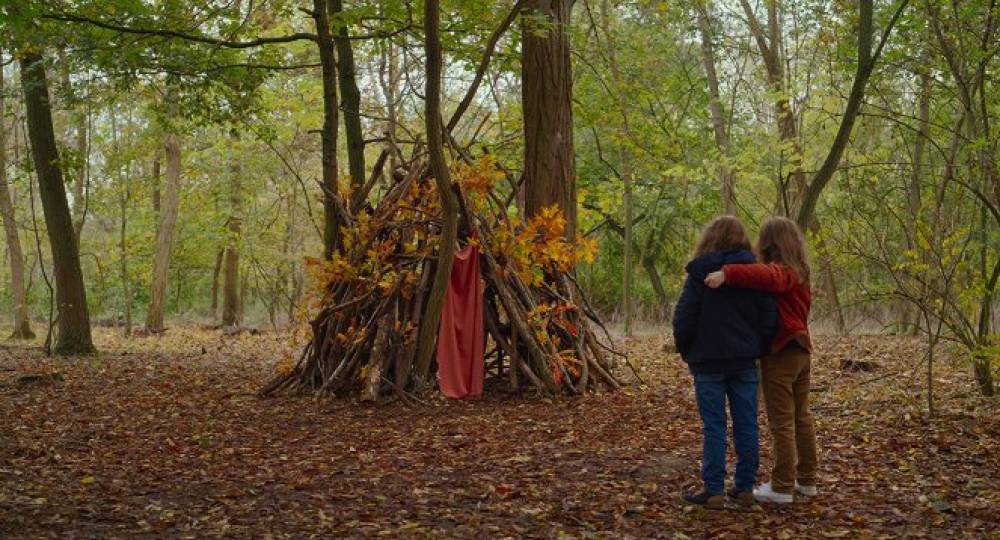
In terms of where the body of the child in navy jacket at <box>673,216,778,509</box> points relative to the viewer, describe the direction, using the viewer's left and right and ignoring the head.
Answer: facing away from the viewer and to the left of the viewer

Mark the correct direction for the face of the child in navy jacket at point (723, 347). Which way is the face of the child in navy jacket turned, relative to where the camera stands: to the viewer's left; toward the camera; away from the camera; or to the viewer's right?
away from the camera

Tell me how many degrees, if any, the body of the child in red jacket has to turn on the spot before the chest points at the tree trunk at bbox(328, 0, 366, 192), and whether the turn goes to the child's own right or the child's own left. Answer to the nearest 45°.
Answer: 0° — they already face it

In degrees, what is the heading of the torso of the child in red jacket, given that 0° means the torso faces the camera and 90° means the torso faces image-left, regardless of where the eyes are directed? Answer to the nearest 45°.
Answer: approximately 135°

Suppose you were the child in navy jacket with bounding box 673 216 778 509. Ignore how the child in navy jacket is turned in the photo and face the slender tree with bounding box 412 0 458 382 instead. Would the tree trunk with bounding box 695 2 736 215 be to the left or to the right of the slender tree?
right

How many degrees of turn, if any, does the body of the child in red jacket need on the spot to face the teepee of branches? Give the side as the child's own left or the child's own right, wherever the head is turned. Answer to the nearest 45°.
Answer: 0° — they already face it

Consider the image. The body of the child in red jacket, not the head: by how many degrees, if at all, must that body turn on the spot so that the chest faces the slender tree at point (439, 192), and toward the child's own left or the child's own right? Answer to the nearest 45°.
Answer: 0° — they already face it

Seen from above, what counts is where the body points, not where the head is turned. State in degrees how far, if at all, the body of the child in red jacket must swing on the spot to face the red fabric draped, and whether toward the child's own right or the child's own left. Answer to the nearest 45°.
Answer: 0° — they already face it
